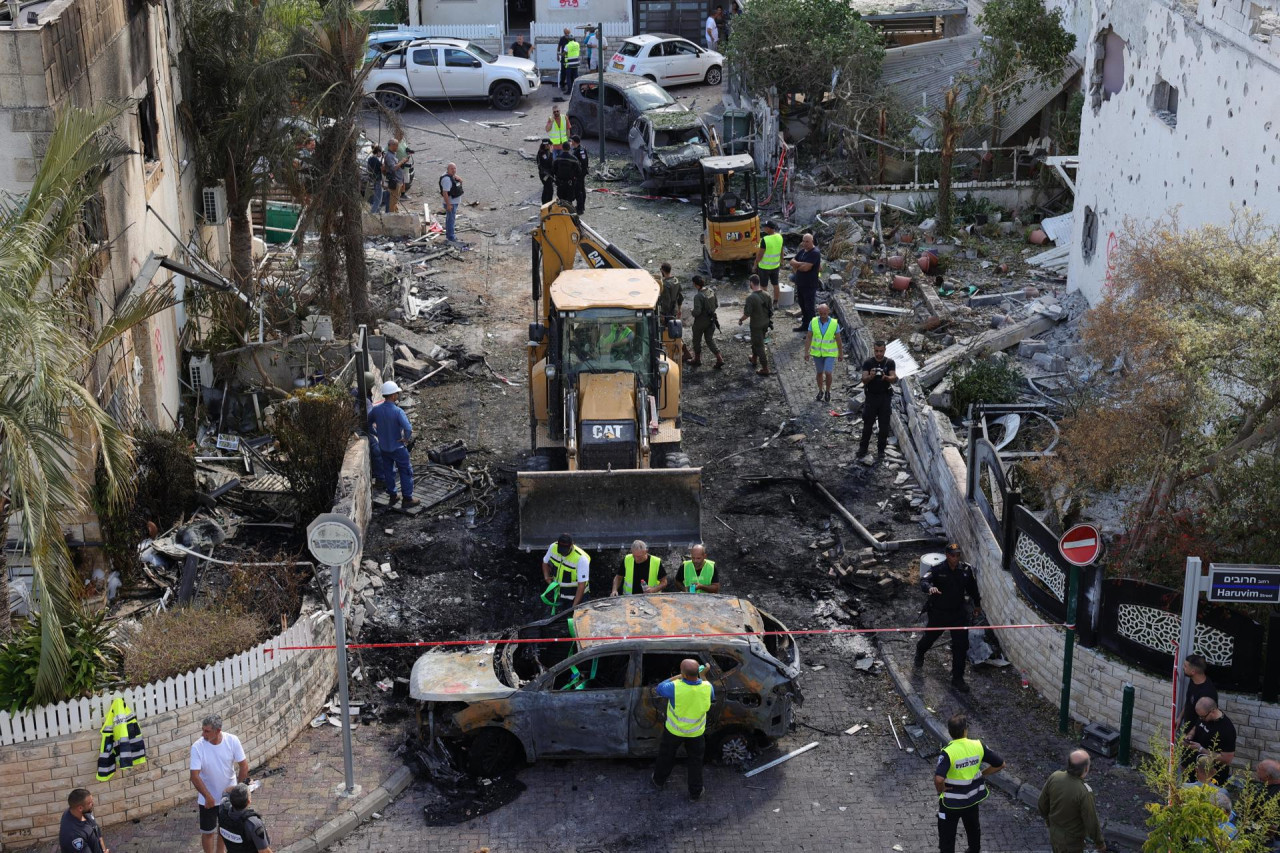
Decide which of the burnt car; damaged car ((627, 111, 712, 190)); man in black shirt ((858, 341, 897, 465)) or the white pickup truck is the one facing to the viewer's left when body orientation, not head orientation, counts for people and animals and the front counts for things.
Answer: the burnt car

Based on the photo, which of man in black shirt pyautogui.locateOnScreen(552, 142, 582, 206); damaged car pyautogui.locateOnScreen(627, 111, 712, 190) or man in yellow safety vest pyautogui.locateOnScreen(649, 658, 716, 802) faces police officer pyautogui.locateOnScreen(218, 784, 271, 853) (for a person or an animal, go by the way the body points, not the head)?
the damaged car

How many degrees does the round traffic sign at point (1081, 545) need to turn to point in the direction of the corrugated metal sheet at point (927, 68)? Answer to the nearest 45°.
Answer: approximately 180°

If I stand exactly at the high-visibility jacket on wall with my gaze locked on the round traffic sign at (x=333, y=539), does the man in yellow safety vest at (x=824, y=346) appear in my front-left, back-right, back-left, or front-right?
front-left

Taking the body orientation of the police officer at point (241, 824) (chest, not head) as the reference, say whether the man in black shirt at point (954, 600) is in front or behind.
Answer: in front

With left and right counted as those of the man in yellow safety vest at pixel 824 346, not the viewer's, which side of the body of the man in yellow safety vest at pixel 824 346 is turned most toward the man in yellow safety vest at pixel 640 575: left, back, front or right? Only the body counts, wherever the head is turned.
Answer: front

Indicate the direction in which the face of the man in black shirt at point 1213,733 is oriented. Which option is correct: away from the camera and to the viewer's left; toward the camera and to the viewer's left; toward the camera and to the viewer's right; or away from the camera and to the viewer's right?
toward the camera and to the viewer's left

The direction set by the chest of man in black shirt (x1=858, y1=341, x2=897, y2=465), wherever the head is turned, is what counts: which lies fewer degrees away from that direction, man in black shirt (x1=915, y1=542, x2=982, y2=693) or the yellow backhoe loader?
the man in black shirt

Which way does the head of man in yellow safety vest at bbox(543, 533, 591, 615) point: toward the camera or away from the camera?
toward the camera

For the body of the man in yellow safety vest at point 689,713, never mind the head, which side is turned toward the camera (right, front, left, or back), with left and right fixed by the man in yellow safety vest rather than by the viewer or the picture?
back

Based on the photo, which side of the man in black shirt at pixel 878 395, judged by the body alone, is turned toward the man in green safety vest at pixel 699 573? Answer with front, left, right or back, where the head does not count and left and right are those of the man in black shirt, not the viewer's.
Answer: front

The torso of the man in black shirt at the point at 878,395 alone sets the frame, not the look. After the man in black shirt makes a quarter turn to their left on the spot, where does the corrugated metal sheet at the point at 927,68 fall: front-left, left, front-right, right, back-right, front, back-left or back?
left

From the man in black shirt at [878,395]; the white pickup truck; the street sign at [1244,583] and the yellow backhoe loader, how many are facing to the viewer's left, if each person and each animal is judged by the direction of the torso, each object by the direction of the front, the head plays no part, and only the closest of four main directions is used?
0

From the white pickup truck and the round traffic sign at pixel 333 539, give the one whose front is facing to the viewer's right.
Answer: the white pickup truck

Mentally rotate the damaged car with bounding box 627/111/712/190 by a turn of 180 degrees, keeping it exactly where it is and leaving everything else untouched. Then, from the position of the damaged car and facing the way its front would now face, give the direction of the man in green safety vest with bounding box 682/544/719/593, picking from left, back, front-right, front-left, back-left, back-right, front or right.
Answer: back

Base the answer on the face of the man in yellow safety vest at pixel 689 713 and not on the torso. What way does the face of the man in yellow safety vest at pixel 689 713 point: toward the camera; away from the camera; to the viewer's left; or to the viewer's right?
away from the camera

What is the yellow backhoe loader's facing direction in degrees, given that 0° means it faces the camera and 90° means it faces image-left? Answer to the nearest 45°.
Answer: approximately 0°

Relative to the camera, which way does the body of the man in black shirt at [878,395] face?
toward the camera
